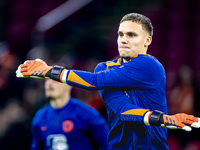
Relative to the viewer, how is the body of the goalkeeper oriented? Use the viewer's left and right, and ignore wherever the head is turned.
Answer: facing the viewer and to the left of the viewer

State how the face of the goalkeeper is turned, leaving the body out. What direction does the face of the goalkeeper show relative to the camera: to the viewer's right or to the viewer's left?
to the viewer's left

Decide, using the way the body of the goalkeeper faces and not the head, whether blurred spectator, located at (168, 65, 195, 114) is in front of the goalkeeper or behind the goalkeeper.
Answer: behind
